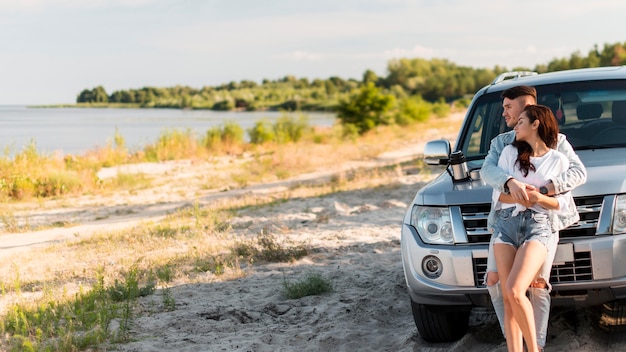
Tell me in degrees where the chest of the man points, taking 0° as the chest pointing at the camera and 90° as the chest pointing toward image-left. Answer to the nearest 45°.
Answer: approximately 0°

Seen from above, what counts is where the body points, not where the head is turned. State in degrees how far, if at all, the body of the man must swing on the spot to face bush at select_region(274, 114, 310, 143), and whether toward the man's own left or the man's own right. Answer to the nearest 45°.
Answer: approximately 180°

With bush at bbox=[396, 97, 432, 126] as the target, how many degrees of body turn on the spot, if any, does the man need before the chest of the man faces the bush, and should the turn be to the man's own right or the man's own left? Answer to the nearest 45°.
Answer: approximately 180°

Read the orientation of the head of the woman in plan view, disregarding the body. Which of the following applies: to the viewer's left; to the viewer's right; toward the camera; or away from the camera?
to the viewer's left

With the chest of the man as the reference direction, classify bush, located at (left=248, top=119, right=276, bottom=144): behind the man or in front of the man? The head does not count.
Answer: behind

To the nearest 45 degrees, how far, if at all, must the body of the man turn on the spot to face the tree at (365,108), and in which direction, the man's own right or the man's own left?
approximately 180°

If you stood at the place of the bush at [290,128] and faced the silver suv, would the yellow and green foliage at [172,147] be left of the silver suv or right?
right

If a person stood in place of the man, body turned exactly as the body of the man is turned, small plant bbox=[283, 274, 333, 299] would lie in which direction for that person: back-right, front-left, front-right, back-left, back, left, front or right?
back-right

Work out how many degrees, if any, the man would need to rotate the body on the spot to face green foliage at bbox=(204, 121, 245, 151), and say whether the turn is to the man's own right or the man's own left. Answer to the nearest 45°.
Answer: approximately 135° to the man's own right

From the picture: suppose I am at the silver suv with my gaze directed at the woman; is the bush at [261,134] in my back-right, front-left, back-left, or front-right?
back-right
